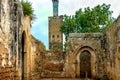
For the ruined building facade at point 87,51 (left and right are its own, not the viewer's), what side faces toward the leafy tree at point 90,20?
back

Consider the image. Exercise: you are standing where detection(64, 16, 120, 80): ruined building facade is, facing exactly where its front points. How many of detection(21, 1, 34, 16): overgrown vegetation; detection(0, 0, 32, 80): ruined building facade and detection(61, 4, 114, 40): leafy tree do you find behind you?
1

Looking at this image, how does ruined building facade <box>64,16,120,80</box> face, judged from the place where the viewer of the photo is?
facing the viewer

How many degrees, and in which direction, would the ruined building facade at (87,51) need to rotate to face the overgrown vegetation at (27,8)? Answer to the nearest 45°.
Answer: approximately 45° to its right

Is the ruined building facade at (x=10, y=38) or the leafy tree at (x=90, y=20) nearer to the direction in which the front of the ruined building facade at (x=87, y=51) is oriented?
the ruined building facade
